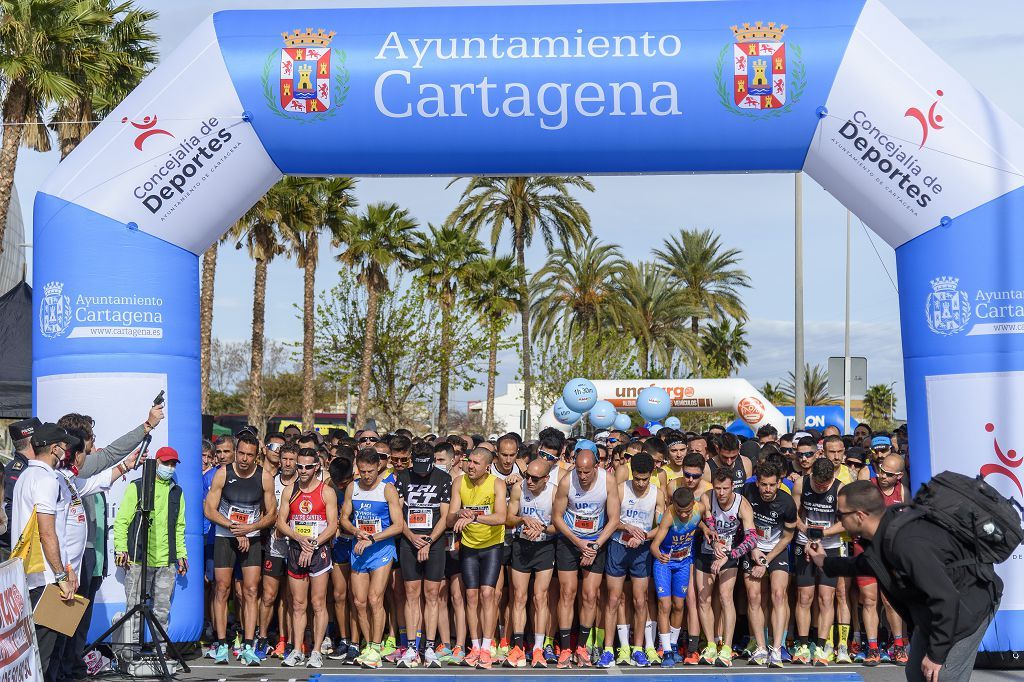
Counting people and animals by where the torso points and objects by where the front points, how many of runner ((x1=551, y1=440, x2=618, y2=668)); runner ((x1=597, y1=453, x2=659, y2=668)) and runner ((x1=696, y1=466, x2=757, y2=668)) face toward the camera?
3

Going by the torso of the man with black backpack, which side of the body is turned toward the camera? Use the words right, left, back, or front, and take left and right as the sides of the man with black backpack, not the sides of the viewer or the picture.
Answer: left

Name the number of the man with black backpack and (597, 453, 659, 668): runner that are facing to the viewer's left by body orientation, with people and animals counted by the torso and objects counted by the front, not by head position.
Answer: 1

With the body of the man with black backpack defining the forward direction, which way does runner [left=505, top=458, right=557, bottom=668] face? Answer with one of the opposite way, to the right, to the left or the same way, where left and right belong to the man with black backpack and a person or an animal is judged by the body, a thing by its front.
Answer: to the left

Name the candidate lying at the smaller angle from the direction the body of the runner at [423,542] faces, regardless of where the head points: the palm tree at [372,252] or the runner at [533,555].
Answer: the runner

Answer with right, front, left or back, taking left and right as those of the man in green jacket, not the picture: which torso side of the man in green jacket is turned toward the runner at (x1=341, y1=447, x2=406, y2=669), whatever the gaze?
left

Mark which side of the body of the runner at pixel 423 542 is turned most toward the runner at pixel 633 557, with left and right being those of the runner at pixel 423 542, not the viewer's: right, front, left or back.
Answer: left

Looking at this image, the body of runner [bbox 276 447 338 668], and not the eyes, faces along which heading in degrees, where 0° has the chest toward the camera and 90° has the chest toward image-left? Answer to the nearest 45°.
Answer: approximately 0°
